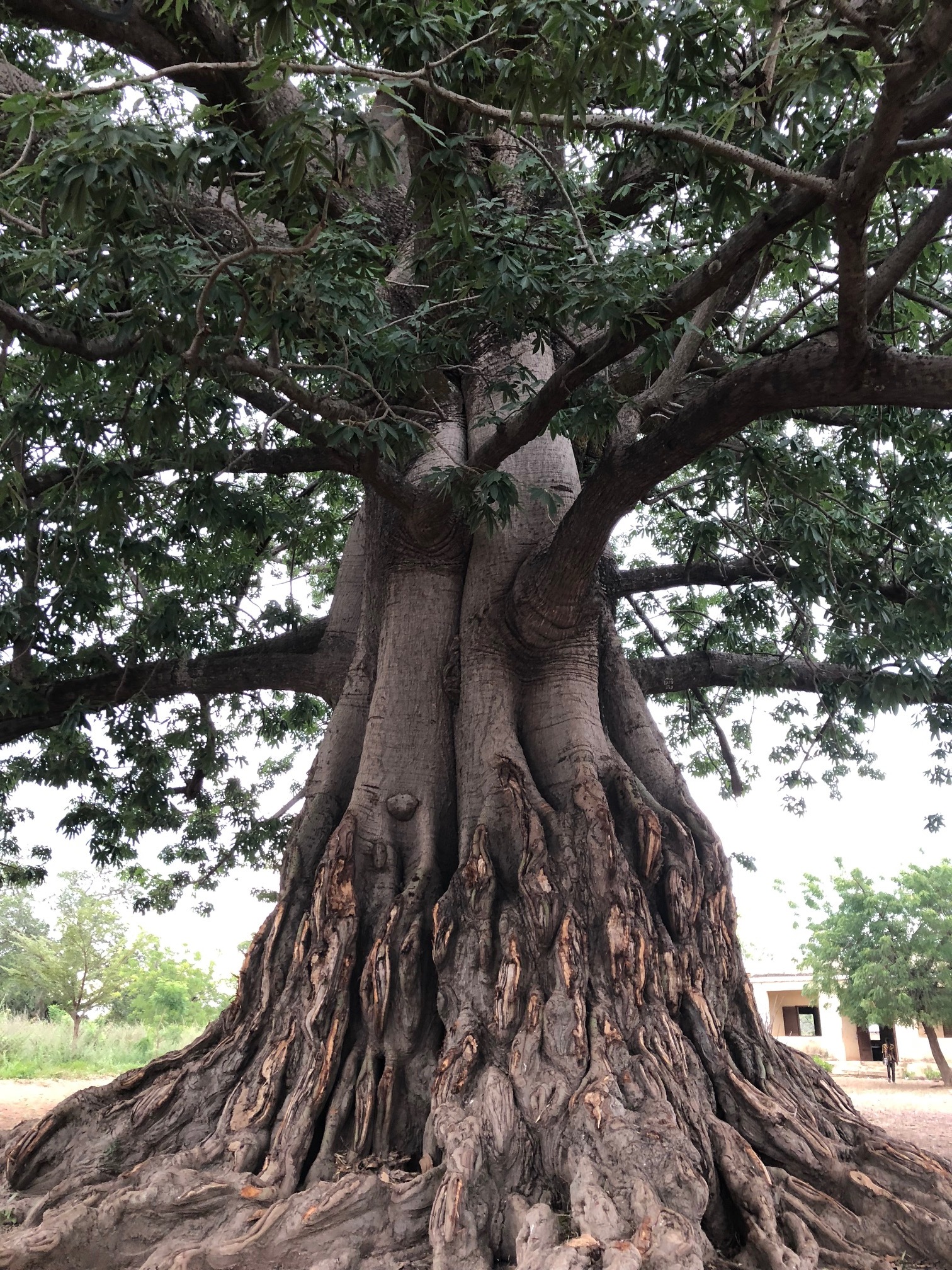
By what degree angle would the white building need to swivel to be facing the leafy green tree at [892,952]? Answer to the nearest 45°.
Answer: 0° — it already faces it

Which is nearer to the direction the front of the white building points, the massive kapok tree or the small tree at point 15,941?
the massive kapok tree

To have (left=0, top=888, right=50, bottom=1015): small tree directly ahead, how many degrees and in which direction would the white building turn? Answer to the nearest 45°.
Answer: approximately 90° to its right

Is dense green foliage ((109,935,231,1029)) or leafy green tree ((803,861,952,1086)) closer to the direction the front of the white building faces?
the leafy green tree

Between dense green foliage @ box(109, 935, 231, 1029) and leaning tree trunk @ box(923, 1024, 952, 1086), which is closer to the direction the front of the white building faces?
the leaning tree trunk

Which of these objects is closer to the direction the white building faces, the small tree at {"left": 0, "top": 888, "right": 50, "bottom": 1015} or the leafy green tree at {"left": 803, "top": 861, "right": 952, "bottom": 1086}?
the leafy green tree

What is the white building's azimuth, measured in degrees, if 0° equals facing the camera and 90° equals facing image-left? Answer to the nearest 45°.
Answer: approximately 0°

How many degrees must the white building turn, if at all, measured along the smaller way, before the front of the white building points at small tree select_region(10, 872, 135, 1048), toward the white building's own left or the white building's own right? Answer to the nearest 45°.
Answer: approximately 45° to the white building's own right

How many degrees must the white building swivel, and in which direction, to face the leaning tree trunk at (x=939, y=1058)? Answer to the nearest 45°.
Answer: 0° — it already faces it

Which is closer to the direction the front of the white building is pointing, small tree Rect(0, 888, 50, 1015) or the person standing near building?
the person standing near building

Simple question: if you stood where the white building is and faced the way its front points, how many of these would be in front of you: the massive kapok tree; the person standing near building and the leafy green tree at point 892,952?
3

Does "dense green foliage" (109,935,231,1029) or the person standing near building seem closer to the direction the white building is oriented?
the person standing near building

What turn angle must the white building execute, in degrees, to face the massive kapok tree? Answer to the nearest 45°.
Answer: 0° — it already faces it
